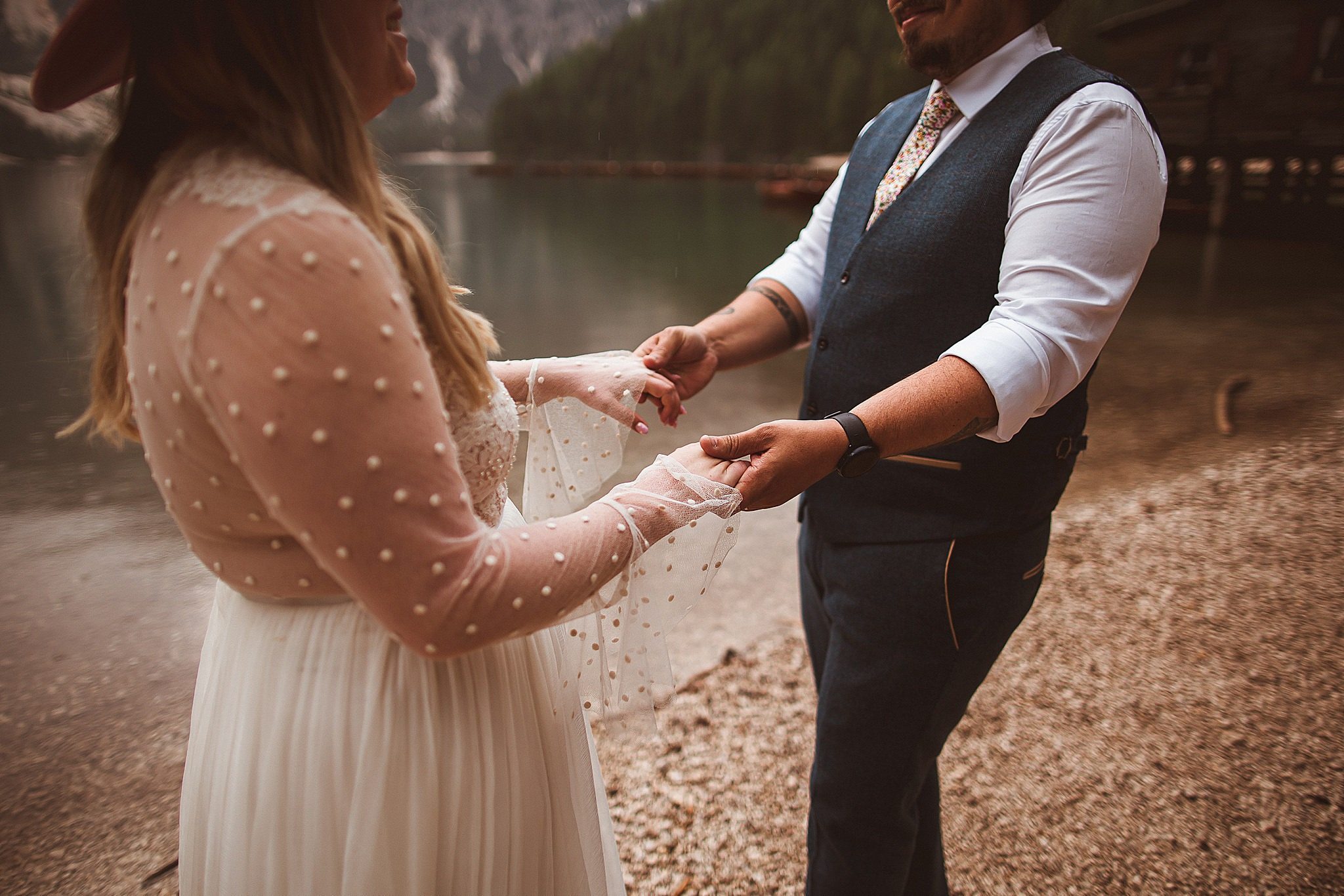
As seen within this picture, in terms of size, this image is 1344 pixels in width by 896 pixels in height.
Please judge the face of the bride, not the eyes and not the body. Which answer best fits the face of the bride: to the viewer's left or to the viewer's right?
to the viewer's right

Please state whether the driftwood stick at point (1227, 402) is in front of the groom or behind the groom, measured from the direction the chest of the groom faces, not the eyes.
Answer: behind

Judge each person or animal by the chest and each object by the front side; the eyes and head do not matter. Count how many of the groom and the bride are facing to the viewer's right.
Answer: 1

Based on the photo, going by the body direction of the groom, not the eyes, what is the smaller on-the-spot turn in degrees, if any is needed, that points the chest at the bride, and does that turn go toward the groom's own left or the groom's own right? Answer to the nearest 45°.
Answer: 0° — they already face them

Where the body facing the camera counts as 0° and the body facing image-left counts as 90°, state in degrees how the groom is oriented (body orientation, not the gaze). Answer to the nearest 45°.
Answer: approximately 45°

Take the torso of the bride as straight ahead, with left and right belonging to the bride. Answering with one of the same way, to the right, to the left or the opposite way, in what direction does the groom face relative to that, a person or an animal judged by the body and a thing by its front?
the opposite way

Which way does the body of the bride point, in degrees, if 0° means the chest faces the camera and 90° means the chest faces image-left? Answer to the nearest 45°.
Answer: approximately 270°

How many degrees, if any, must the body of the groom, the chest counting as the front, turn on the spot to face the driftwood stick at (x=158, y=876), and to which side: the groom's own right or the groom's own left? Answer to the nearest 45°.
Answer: approximately 45° to the groom's own right
